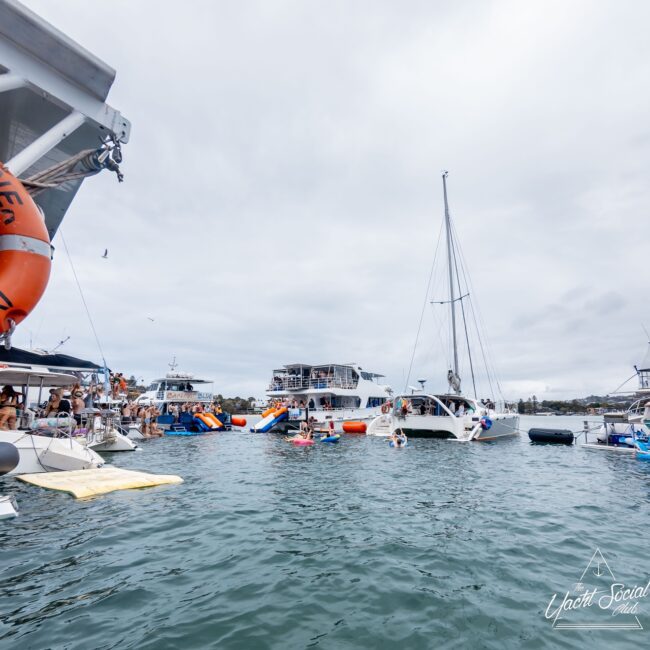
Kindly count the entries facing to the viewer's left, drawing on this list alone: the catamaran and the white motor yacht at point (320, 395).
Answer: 0

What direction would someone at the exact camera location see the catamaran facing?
facing away from the viewer and to the right of the viewer

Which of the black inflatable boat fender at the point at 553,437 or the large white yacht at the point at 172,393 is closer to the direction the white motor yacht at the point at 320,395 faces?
the black inflatable boat fender

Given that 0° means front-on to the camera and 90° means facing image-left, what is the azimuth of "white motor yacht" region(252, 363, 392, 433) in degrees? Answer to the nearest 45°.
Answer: approximately 225°

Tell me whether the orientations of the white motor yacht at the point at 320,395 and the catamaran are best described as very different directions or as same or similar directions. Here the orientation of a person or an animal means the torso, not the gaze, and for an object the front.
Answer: same or similar directions

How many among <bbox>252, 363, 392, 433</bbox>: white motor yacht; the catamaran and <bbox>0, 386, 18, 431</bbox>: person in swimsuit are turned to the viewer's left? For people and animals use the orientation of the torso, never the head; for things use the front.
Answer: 0

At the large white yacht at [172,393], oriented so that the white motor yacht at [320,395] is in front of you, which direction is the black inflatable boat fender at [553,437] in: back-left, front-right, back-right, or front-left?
front-right

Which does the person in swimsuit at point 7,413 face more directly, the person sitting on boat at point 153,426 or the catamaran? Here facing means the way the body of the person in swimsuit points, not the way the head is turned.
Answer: the person sitting on boat

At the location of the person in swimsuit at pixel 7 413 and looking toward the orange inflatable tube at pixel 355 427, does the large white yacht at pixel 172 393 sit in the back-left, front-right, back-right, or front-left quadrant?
front-left

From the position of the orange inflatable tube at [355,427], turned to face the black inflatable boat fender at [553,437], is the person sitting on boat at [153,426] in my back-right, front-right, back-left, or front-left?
back-right

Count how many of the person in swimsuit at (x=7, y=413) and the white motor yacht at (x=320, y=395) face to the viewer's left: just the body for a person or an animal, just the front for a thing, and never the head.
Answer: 0

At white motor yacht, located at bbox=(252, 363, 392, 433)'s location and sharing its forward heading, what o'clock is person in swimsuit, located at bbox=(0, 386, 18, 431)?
The person in swimsuit is roughly at 5 o'clock from the white motor yacht.
